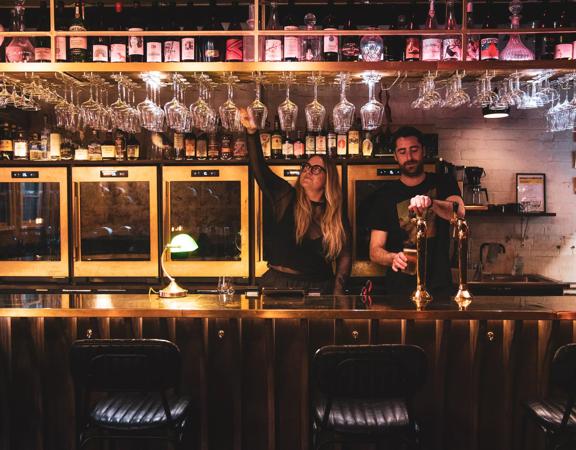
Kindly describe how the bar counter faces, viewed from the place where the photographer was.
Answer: facing the viewer

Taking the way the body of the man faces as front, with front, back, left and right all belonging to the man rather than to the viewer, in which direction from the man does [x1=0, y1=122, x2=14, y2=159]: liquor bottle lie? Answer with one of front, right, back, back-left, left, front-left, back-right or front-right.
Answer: right

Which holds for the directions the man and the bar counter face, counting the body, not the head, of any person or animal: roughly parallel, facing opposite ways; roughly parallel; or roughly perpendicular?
roughly parallel

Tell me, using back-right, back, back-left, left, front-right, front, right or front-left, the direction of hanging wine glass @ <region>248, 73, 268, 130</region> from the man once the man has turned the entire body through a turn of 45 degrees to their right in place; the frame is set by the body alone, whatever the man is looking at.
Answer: front

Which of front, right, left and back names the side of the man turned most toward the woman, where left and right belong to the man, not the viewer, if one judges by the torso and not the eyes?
right

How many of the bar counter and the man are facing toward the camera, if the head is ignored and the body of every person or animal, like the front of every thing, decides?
2

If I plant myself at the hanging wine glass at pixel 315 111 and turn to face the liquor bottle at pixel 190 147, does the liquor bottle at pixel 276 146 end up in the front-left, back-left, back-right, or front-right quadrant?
front-right

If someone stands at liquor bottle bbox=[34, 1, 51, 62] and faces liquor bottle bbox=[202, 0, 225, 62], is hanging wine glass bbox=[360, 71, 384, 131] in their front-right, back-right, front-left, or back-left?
front-right

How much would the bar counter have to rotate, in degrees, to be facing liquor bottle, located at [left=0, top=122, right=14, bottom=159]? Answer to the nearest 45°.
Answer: approximately 135° to its right

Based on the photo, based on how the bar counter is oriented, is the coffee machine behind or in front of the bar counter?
behind
